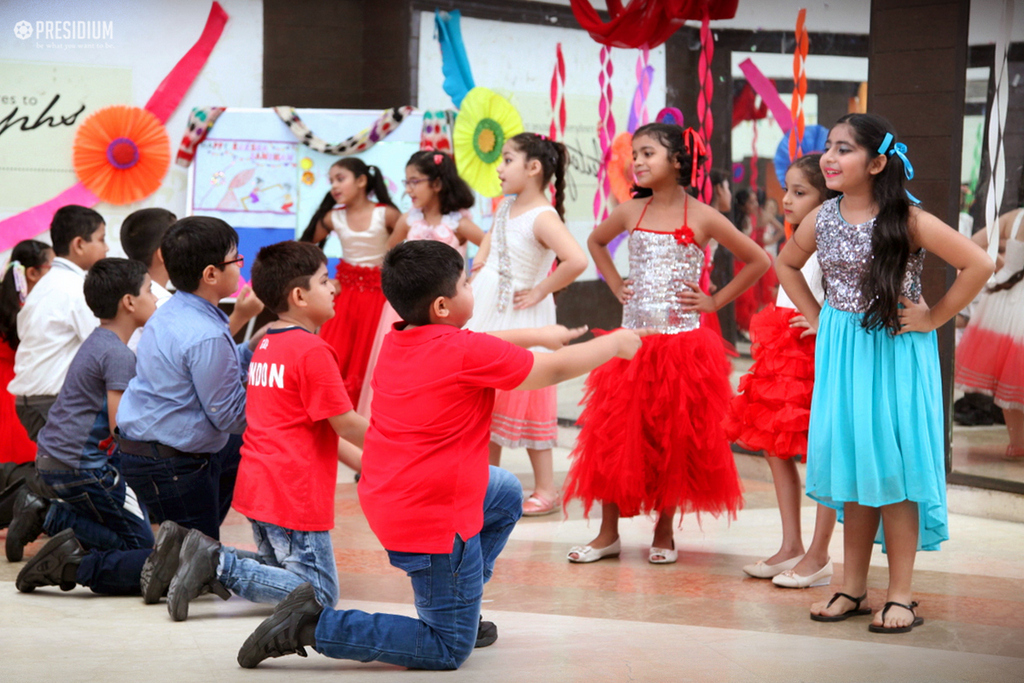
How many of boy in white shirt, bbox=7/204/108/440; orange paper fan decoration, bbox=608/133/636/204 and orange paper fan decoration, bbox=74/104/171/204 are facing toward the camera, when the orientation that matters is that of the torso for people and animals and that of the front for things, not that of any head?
2

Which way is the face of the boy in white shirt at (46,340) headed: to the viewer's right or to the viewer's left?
to the viewer's right

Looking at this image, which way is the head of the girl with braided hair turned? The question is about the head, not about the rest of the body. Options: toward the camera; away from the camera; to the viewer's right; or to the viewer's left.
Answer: to the viewer's left

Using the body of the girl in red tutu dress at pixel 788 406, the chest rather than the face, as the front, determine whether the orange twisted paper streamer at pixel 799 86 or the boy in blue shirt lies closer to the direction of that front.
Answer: the boy in blue shirt

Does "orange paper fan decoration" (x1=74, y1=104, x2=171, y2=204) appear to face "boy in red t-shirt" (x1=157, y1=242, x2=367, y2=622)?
yes

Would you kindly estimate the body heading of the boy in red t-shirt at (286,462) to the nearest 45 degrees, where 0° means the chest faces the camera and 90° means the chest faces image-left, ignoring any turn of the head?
approximately 225°

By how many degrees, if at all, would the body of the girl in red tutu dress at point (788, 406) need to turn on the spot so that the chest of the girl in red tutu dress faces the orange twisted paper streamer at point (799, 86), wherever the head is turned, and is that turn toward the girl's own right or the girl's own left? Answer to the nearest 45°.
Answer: approximately 135° to the girl's own right

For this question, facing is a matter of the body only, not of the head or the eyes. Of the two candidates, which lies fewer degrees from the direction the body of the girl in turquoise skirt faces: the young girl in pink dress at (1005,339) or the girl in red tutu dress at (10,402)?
the girl in red tutu dress

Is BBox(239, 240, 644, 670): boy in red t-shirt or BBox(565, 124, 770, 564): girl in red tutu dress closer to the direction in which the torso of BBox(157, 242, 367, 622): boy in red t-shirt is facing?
the girl in red tutu dress

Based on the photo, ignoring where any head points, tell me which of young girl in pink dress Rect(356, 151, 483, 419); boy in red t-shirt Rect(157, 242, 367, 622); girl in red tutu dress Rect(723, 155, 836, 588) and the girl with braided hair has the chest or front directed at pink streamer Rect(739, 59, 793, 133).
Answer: the boy in red t-shirt

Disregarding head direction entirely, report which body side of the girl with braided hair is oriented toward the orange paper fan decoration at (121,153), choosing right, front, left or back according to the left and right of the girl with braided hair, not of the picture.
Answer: right

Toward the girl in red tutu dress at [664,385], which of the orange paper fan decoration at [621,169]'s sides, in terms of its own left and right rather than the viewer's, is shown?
front

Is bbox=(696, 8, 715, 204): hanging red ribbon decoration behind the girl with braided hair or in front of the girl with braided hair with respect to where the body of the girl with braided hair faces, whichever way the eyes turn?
behind

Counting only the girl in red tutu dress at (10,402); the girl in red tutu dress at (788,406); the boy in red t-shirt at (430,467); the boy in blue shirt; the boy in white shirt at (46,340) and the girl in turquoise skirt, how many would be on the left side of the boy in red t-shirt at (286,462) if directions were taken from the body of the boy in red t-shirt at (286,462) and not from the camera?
3

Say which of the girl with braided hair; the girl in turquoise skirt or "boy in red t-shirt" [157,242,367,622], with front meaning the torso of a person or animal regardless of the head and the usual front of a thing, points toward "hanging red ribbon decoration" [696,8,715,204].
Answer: the boy in red t-shirt
